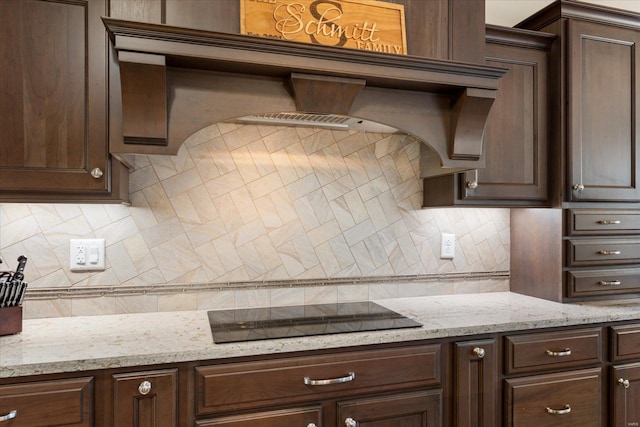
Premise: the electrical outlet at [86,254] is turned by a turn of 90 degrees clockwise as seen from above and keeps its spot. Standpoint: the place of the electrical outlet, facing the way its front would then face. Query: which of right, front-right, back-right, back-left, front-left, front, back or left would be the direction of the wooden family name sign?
back-left

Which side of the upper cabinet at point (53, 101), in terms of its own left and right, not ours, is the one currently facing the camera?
front

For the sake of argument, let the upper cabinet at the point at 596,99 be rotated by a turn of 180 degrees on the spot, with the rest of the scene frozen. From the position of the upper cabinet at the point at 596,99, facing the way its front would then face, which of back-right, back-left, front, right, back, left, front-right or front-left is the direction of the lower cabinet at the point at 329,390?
left

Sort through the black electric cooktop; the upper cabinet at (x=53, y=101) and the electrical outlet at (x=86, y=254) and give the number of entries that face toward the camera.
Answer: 3

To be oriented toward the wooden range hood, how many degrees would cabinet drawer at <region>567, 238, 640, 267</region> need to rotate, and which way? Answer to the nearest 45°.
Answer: approximately 90° to its right

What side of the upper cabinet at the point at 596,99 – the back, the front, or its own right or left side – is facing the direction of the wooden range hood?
right

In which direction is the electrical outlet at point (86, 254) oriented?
toward the camera

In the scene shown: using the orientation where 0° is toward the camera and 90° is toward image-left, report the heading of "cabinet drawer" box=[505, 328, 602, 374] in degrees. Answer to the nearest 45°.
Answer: approximately 315°

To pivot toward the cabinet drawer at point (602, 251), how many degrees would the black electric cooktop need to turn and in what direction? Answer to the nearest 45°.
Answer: approximately 90° to its left

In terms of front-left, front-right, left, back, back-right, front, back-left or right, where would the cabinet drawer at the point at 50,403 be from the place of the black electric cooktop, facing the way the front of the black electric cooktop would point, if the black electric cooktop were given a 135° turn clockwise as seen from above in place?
left

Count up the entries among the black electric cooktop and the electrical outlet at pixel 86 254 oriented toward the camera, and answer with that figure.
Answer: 2

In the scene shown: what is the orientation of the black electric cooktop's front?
toward the camera

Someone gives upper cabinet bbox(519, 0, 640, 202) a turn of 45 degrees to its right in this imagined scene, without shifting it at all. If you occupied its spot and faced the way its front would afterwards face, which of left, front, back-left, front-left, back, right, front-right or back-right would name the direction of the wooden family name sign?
front-right
